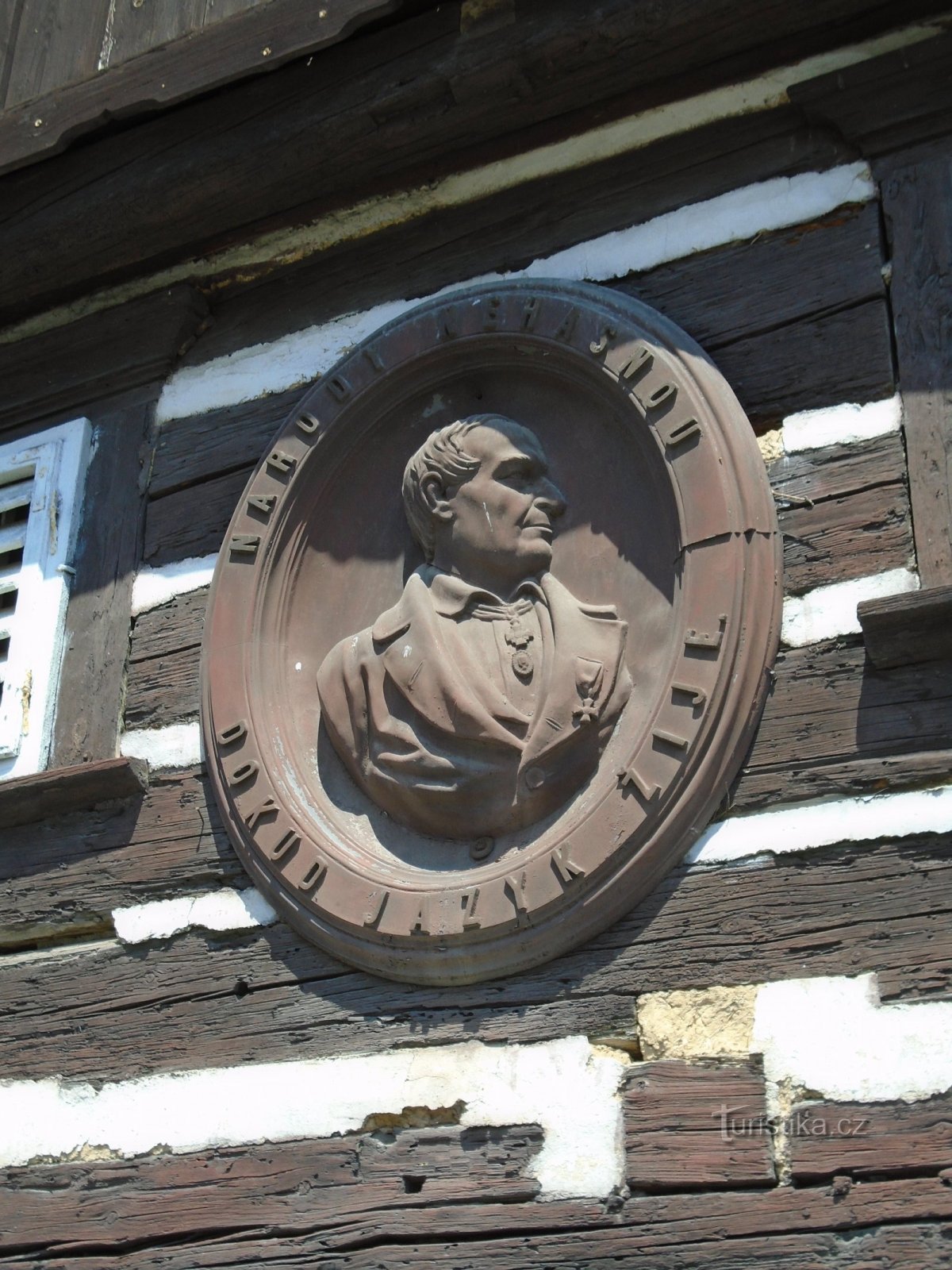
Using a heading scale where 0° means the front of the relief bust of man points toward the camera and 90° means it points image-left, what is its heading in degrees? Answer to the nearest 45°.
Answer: approximately 315°

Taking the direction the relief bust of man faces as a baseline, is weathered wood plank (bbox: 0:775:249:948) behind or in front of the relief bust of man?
behind

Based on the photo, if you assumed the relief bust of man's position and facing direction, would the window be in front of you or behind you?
behind
